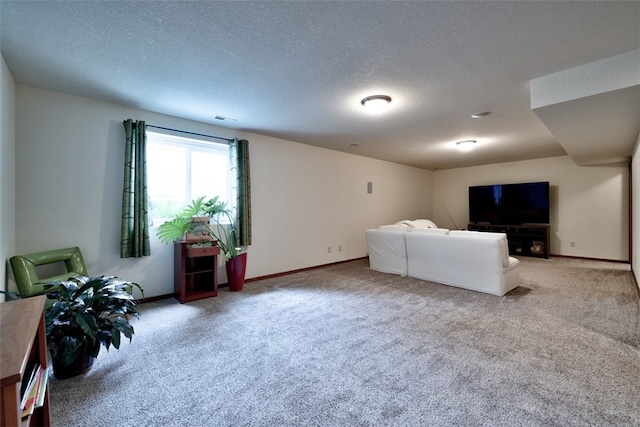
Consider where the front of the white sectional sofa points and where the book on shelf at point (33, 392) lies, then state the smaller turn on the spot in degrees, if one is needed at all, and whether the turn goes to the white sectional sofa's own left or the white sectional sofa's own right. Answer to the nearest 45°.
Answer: approximately 180°

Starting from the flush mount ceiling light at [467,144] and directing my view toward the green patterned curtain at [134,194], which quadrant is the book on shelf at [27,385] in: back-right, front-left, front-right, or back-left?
front-left

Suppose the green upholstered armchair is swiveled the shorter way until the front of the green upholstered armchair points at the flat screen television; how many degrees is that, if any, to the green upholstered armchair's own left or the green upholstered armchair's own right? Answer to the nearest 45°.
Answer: approximately 45° to the green upholstered armchair's own left

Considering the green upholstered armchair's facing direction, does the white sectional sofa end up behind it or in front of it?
in front

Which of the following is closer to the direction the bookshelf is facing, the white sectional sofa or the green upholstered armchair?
the white sectional sofa

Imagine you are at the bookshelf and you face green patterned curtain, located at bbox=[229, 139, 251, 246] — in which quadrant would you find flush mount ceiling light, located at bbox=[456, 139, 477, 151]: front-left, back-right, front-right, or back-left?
front-right

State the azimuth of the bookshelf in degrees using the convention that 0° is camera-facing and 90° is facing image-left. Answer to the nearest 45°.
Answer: approximately 270°

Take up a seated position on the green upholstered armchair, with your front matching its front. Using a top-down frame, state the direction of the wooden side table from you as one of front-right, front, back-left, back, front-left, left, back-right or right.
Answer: front-left

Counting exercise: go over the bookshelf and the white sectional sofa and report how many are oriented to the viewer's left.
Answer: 0

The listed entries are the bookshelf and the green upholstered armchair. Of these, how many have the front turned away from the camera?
0

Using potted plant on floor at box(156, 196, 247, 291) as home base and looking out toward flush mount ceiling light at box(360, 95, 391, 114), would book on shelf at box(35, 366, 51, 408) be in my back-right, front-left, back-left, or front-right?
front-right

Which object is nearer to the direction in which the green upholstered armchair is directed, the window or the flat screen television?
the flat screen television

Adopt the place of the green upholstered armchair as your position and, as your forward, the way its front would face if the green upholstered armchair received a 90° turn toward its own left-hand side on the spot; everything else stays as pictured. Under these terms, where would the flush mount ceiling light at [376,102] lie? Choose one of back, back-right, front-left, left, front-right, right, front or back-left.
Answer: right

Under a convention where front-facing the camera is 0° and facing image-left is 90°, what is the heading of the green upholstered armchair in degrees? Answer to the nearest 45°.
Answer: approximately 315°
